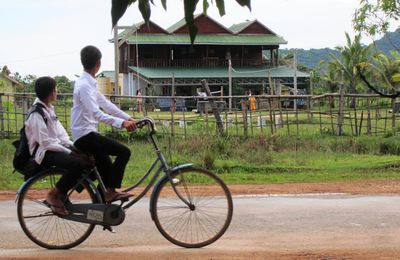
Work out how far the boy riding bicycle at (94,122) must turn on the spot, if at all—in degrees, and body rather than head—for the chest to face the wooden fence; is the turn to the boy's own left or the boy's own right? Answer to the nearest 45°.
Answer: approximately 90° to the boy's own left

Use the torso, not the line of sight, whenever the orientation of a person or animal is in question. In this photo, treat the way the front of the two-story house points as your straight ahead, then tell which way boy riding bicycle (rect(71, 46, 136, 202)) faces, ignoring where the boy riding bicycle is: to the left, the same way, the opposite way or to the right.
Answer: to the left

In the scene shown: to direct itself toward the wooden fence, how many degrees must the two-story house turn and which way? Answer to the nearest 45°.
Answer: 0° — it already faces it

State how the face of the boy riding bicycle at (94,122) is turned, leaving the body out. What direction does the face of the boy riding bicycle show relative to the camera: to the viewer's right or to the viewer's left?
to the viewer's right

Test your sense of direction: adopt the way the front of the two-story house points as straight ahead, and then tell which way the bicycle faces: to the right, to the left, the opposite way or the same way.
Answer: to the left

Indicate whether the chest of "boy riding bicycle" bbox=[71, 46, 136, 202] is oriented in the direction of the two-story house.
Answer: no

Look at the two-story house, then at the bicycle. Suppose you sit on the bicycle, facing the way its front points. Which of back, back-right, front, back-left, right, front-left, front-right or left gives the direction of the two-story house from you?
left

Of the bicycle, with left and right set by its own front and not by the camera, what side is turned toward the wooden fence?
left

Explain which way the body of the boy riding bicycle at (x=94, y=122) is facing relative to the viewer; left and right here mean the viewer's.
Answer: facing to the right of the viewer

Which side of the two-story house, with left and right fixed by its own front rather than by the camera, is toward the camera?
front

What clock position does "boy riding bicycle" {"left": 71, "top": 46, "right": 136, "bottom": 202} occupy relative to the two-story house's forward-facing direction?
The boy riding bicycle is roughly at 12 o'clock from the two-story house.

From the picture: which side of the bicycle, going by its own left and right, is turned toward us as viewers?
right

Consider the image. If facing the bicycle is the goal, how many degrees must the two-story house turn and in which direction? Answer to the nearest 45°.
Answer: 0° — it already faces it

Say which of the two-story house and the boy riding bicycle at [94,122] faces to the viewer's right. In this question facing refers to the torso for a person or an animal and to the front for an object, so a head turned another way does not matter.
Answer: the boy riding bicycle

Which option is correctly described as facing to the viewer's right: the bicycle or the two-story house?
the bicycle
